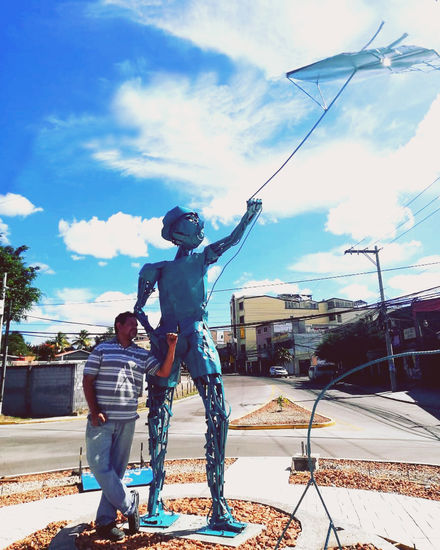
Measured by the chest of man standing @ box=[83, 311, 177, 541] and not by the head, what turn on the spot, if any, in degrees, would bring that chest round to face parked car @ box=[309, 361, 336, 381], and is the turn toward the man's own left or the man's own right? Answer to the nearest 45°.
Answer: approximately 90° to the man's own left

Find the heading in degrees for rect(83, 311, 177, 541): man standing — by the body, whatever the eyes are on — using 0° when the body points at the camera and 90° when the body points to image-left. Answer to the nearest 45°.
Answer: approximately 315°

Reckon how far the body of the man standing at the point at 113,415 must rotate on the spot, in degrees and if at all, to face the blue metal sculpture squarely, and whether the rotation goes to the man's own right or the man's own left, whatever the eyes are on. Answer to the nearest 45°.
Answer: approximately 90° to the man's own left

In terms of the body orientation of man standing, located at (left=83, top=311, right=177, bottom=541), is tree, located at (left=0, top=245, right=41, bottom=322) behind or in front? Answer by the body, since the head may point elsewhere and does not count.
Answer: behind

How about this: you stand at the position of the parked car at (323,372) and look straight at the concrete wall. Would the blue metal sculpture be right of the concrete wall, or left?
left

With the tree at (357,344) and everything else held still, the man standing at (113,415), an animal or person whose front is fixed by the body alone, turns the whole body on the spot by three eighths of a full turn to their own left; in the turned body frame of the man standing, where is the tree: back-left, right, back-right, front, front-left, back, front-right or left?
front-right

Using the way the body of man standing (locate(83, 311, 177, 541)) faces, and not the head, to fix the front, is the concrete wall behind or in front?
behind
